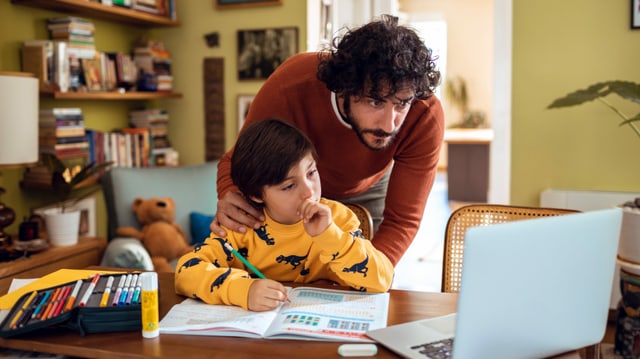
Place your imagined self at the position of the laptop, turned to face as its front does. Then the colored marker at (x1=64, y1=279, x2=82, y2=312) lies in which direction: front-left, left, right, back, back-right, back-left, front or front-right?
front-left

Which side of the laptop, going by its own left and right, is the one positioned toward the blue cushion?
front

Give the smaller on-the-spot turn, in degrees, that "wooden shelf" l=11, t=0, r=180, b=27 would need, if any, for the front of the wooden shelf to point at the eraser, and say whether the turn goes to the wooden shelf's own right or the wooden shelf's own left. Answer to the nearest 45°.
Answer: approximately 45° to the wooden shelf's own right

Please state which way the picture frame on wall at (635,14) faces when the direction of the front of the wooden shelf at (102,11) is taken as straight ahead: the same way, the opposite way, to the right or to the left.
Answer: to the right

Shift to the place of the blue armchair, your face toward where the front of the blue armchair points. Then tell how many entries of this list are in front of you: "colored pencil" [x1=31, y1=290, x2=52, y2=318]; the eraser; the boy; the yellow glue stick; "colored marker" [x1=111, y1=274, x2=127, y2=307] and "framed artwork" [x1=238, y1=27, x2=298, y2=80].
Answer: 5

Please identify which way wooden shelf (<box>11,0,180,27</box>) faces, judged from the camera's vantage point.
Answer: facing the viewer and to the right of the viewer

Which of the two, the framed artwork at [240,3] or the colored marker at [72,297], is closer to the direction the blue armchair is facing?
the colored marker

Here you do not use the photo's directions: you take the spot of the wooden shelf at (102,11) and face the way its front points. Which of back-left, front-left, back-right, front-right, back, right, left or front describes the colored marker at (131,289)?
front-right

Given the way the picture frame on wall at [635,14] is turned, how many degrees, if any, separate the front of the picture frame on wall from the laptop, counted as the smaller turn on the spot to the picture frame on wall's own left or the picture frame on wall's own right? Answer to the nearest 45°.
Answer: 0° — it already faces it

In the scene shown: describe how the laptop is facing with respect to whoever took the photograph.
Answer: facing away from the viewer and to the left of the viewer

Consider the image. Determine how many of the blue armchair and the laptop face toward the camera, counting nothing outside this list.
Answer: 1
